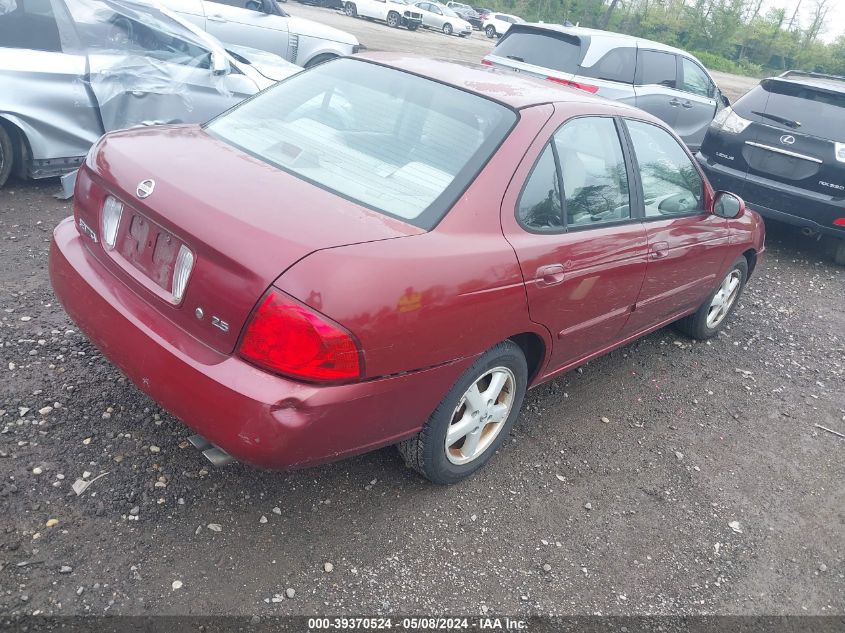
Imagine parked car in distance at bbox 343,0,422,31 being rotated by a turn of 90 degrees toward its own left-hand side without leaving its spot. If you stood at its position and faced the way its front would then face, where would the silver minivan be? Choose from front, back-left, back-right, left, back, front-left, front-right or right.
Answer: back-right

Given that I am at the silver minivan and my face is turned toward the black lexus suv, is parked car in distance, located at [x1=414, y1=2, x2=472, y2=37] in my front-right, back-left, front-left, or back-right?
back-left

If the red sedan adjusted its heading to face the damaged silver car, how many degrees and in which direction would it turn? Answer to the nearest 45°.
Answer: approximately 90° to its left

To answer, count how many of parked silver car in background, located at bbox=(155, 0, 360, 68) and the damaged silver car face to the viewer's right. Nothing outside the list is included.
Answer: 2

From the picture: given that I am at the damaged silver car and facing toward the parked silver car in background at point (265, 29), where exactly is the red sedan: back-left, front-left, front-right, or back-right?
back-right

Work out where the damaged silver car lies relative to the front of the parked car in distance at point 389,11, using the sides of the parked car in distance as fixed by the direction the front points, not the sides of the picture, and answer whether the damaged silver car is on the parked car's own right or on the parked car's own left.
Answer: on the parked car's own right

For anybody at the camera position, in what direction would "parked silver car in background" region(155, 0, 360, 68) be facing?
facing to the right of the viewer

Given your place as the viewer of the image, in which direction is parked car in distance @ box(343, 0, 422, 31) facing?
facing the viewer and to the right of the viewer

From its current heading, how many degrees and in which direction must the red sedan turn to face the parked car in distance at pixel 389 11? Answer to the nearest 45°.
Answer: approximately 45° to its left

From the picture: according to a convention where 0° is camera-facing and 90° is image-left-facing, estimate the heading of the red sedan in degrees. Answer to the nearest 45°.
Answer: approximately 225°

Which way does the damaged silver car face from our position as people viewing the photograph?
facing to the right of the viewer

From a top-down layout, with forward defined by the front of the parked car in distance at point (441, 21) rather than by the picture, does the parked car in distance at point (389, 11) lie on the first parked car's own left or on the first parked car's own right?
on the first parked car's own right

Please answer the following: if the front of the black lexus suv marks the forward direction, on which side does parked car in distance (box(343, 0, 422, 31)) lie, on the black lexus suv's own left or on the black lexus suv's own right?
on the black lexus suv's own left
